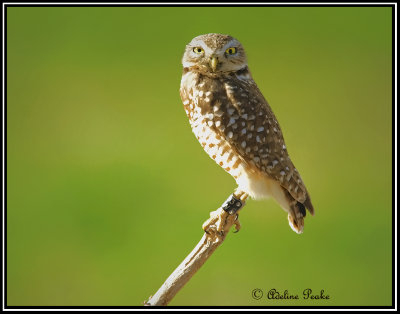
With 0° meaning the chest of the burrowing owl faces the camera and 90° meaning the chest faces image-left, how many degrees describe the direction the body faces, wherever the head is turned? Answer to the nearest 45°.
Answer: approximately 90°
